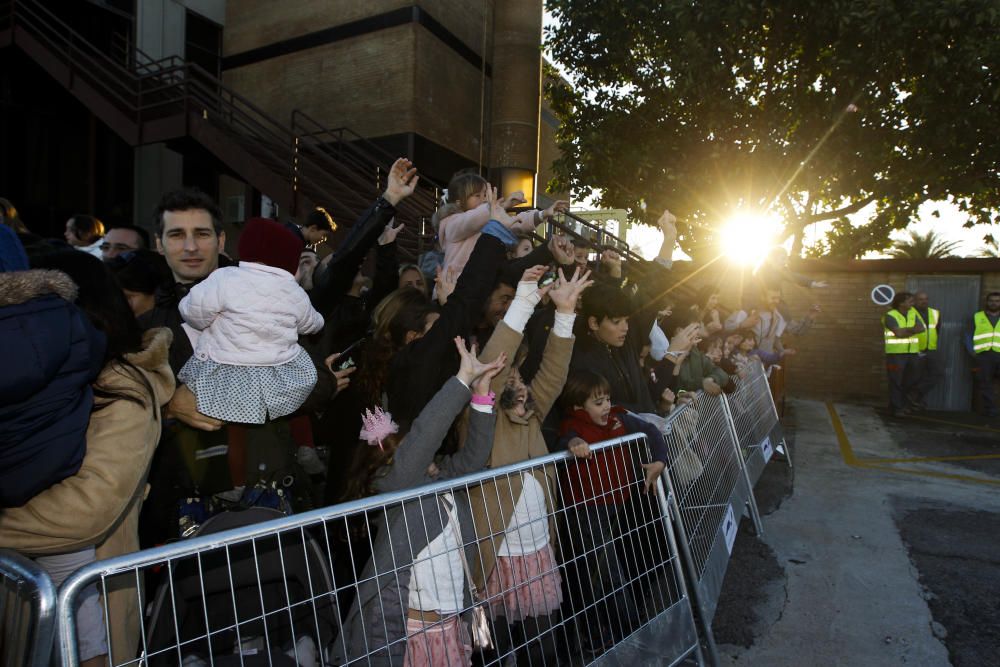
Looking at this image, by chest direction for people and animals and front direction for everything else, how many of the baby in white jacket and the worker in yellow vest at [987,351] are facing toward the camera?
1

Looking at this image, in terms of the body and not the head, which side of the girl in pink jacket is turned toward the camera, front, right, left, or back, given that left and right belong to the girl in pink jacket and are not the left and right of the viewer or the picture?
right

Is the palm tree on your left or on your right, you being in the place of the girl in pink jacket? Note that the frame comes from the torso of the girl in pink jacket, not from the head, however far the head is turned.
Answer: on your left

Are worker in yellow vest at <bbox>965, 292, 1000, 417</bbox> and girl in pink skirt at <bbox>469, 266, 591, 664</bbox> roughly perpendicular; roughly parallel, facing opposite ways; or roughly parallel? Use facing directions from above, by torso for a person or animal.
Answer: roughly perpendicular

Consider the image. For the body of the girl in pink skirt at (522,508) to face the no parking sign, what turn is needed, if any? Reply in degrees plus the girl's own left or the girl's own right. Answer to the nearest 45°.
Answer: approximately 90° to the girl's own left

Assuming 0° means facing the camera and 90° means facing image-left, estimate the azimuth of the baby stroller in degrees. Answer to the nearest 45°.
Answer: approximately 0°

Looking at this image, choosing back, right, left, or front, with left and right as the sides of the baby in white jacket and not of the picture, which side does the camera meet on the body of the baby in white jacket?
back

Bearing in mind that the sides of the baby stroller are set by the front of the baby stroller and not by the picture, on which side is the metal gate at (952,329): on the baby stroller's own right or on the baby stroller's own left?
on the baby stroller's own left

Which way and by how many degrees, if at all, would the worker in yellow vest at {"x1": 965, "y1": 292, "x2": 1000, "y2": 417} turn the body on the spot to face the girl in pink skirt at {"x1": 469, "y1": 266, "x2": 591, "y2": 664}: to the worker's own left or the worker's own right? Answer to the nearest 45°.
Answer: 0° — they already face them
